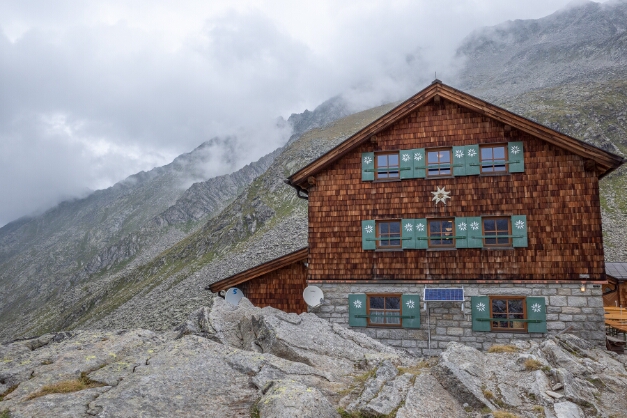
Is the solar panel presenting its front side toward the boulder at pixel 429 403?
yes

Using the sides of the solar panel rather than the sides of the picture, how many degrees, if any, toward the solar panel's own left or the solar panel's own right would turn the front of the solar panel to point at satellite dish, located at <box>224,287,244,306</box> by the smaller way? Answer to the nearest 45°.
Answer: approximately 90° to the solar panel's own right

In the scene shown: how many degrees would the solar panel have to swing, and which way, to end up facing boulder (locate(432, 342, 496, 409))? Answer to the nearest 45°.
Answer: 0° — it already faces it

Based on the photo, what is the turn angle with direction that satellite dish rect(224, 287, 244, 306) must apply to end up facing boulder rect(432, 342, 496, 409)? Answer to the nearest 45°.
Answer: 0° — it already faces it

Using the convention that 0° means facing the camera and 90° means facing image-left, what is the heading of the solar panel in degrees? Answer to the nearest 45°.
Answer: approximately 0°

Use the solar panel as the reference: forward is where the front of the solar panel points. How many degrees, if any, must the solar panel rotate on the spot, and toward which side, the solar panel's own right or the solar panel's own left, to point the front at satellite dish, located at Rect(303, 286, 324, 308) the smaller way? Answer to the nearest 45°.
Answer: approximately 90° to the solar panel's own right

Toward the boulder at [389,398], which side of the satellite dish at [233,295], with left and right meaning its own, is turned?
front

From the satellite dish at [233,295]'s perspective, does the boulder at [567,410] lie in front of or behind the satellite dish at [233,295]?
in front

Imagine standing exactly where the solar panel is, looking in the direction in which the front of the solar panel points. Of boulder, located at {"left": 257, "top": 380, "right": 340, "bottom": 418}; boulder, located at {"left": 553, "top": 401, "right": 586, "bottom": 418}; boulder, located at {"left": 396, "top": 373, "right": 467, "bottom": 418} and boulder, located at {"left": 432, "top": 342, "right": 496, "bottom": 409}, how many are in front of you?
4

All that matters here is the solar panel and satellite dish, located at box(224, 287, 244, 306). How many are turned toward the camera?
2

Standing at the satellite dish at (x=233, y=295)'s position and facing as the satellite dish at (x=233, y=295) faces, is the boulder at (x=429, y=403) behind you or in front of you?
in front
